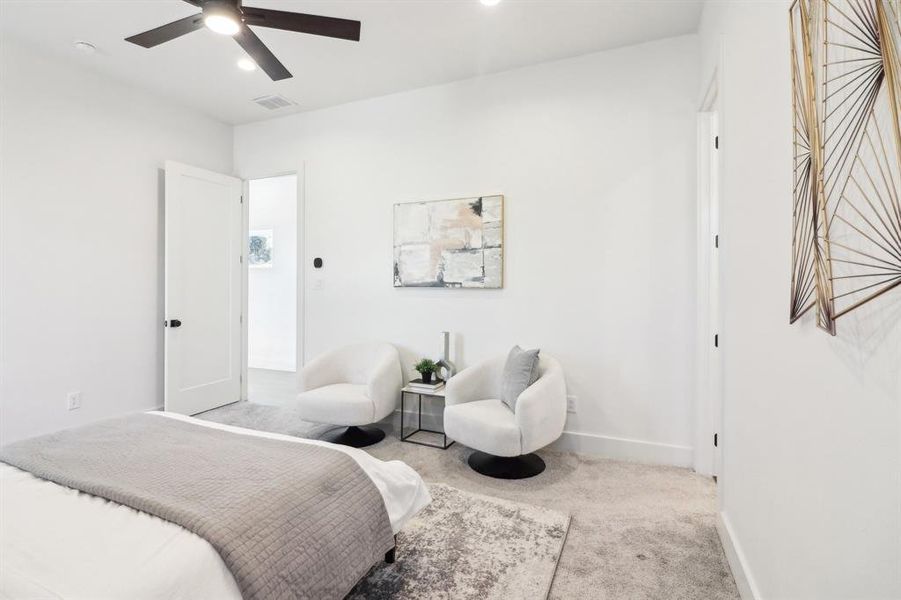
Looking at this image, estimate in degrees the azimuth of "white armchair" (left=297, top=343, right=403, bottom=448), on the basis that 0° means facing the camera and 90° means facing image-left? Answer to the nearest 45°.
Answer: approximately 45°

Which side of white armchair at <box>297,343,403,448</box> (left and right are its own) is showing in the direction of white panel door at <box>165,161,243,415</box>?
right

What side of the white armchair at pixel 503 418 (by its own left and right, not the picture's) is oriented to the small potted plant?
right

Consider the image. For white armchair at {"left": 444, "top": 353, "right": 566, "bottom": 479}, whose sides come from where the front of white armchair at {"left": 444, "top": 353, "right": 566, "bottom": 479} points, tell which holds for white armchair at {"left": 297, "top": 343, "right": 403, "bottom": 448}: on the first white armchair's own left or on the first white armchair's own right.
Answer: on the first white armchair's own right
